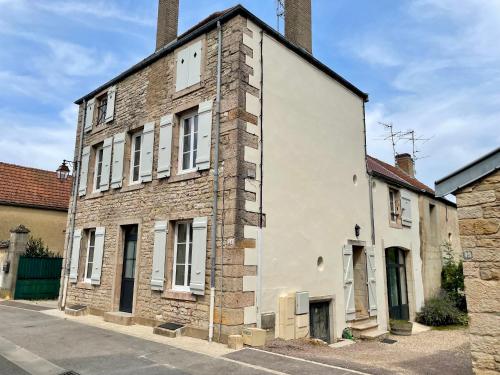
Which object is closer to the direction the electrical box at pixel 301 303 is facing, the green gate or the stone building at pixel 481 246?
the stone building

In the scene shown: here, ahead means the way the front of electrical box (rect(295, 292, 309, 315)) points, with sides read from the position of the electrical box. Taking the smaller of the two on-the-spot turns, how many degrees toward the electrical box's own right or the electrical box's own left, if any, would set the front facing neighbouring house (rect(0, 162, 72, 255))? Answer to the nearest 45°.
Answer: approximately 180°

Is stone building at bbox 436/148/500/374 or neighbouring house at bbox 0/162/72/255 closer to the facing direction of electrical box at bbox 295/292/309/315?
the stone building

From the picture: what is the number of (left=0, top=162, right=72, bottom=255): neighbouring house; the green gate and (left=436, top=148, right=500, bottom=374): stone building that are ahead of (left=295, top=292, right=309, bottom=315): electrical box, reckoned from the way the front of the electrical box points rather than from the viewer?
1

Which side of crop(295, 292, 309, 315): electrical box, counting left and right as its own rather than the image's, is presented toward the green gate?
back

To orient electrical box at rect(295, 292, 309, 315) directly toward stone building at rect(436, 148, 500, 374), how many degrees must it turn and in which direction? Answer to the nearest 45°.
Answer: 0° — it already faces it

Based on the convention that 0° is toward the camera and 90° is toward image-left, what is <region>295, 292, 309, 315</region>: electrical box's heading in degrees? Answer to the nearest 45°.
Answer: approximately 315°
